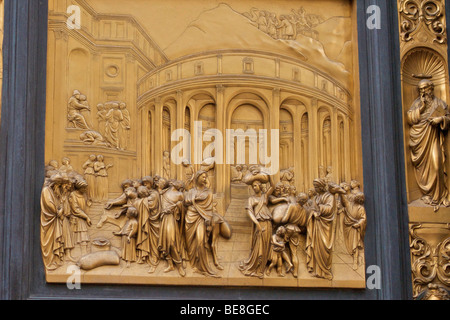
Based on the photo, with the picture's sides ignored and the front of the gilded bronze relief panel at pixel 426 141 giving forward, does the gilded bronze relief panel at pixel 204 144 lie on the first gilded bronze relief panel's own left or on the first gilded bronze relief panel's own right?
on the first gilded bronze relief panel's own right

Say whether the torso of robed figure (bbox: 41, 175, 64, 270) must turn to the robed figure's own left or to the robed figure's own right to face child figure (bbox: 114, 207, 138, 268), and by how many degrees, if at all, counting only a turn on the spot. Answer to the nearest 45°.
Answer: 0° — they already face it

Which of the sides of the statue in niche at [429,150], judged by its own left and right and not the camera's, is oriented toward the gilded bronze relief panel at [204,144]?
right

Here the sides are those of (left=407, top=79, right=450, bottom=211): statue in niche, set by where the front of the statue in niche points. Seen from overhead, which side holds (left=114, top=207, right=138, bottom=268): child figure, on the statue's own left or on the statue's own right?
on the statue's own right

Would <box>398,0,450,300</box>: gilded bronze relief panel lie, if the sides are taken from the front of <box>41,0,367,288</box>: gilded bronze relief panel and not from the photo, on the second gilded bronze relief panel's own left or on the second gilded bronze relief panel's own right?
on the second gilded bronze relief panel's own left

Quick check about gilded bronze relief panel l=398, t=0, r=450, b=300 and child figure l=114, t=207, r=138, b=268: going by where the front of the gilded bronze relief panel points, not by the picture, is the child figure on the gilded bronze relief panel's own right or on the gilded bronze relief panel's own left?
on the gilded bronze relief panel's own right

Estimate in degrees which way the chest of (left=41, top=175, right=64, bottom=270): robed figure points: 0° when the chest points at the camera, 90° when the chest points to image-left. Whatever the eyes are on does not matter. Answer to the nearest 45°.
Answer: approximately 270°
